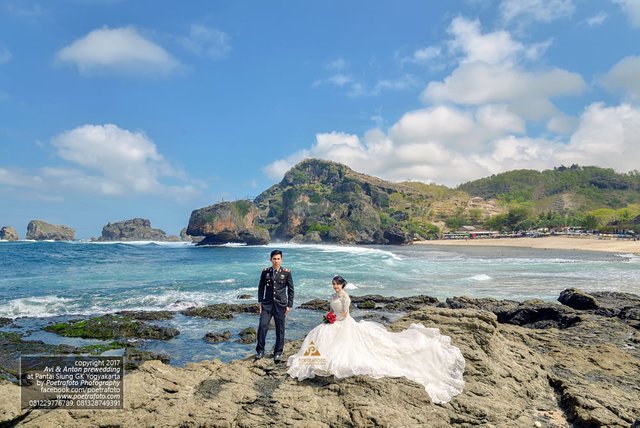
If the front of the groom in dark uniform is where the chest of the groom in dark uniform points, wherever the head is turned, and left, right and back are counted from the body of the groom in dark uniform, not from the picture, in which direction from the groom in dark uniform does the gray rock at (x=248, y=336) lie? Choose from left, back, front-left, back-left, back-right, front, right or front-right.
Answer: back

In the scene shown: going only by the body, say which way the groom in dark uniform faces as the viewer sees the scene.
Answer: toward the camera

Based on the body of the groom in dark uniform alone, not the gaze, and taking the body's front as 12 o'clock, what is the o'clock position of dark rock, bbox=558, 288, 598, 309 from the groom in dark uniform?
The dark rock is roughly at 8 o'clock from the groom in dark uniform.

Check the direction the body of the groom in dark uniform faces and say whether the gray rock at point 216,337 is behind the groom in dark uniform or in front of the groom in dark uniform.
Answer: behind
